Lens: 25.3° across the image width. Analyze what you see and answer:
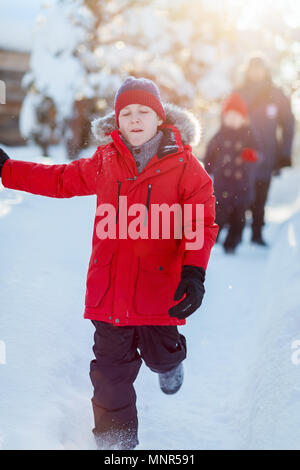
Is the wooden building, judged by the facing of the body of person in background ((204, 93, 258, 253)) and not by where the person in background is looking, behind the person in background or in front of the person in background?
behind

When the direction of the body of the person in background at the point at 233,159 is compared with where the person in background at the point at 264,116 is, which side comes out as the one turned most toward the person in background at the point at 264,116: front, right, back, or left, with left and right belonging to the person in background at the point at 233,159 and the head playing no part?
back

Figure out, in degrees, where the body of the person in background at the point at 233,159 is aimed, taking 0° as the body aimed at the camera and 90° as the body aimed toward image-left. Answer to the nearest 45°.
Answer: approximately 0°
